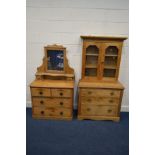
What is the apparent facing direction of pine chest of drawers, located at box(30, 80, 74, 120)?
toward the camera

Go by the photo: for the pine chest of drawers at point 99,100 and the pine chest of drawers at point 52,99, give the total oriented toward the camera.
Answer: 2

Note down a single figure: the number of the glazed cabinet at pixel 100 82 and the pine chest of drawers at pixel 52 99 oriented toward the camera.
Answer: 2

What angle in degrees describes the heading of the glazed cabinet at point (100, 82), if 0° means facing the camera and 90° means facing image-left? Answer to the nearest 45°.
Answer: approximately 0°

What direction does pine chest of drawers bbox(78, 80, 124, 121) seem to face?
toward the camera
